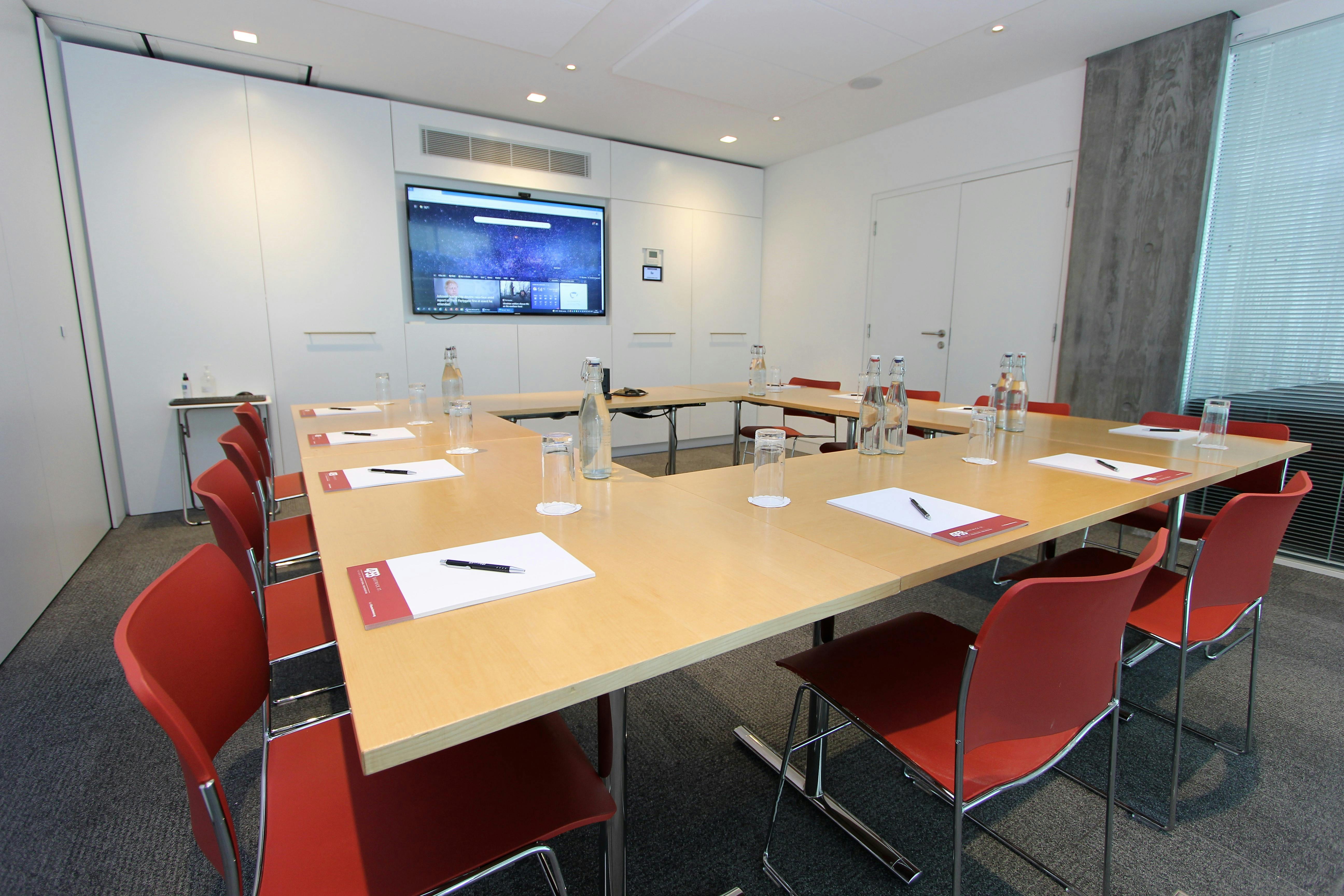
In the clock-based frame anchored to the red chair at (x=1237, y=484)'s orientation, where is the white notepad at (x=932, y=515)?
The white notepad is roughly at 11 o'clock from the red chair.

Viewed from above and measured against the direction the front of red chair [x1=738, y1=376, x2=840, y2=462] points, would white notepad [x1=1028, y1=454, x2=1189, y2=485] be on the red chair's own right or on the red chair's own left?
on the red chair's own left

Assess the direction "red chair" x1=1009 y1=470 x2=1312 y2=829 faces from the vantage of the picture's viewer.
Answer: facing away from the viewer and to the left of the viewer

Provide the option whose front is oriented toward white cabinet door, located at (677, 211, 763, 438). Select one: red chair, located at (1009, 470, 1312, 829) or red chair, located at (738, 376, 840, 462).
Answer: red chair, located at (1009, 470, 1312, 829)

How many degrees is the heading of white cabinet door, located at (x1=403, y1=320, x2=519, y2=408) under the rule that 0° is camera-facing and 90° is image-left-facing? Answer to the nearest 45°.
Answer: approximately 0°

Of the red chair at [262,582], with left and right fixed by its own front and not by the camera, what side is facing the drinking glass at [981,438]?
front

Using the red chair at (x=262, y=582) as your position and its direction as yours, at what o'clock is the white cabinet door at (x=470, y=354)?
The white cabinet door is roughly at 10 o'clock from the red chair.

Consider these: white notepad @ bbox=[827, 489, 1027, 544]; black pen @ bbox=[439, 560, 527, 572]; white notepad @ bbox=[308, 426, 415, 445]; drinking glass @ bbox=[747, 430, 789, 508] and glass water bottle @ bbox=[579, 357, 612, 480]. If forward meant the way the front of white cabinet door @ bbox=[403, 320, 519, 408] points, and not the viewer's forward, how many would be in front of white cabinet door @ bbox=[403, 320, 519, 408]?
5

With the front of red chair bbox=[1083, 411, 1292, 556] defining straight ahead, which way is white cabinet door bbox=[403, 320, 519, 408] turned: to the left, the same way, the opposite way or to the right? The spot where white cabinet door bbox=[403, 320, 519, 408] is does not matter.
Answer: to the left

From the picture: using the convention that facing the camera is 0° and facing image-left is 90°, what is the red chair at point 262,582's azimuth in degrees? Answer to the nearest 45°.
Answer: approximately 270°

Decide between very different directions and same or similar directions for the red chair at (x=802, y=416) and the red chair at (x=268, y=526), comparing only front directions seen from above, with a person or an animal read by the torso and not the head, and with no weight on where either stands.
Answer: very different directions

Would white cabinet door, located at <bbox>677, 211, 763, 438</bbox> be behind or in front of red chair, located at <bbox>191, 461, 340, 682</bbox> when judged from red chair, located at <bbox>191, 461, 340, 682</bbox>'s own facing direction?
in front

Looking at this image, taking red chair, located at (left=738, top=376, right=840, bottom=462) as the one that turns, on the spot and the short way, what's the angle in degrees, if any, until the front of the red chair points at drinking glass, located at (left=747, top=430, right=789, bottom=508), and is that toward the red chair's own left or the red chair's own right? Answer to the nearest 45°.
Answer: approximately 45° to the red chair's own left

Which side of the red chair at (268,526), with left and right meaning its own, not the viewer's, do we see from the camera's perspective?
right

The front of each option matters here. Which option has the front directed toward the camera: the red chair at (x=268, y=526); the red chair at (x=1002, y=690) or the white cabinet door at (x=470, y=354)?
the white cabinet door
